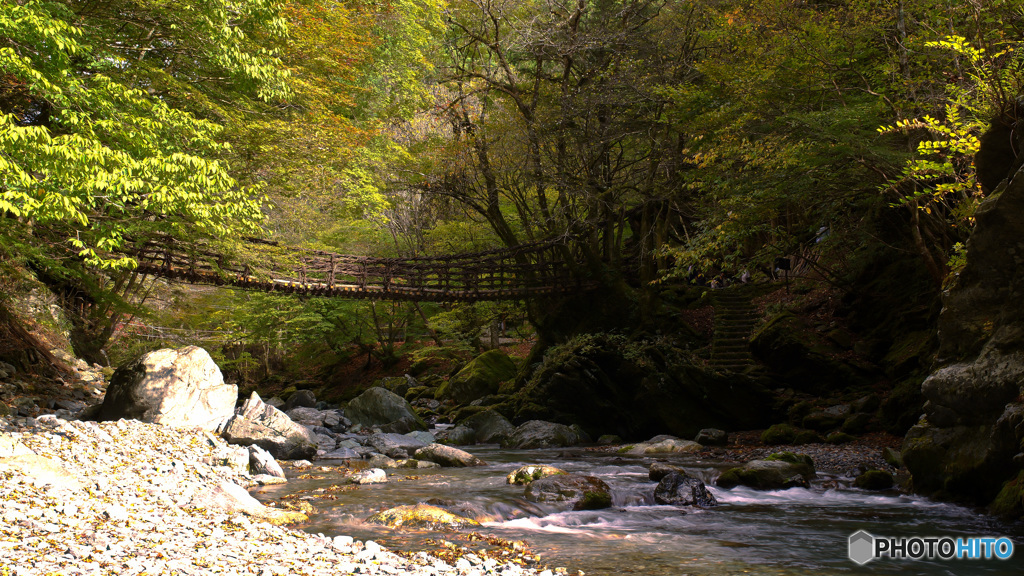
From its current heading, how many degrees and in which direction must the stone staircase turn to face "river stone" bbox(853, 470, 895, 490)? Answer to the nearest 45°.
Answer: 0° — it already faces it

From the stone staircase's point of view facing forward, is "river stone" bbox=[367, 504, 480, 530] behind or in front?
in front

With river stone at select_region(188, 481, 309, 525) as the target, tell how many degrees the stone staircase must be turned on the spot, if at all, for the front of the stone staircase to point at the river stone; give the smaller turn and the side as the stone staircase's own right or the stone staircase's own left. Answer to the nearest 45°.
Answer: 0° — it already faces it

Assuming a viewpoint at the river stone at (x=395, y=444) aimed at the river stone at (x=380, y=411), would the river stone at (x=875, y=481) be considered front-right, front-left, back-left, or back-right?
back-right

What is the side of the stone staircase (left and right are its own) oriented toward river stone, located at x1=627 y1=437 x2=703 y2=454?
front

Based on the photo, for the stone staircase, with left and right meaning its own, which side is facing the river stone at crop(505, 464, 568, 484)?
front

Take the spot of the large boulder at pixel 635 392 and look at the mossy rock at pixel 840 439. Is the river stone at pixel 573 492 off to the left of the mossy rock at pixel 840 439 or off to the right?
right

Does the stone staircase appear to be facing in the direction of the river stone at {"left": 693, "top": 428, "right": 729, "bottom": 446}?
yes

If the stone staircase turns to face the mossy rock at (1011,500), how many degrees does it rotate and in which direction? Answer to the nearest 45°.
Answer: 0° — it already faces it

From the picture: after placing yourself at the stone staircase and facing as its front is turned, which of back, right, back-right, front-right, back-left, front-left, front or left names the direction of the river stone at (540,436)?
front-right

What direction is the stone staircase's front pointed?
toward the camera

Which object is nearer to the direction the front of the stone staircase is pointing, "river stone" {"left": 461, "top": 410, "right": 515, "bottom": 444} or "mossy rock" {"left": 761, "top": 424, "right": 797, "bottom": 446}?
the mossy rock
